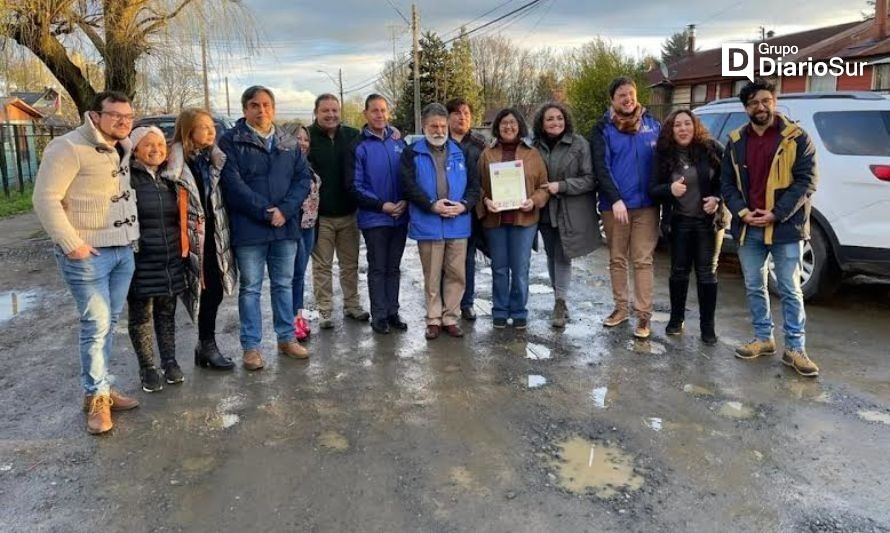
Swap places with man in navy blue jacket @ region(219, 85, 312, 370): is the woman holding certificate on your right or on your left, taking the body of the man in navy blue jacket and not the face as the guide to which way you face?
on your left

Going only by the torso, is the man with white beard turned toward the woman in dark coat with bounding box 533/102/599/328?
no

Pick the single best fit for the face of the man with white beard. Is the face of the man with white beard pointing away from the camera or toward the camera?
toward the camera

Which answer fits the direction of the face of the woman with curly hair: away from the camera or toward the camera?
toward the camera

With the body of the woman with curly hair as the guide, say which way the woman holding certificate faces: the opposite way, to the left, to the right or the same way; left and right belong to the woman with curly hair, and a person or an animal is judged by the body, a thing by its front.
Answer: the same way

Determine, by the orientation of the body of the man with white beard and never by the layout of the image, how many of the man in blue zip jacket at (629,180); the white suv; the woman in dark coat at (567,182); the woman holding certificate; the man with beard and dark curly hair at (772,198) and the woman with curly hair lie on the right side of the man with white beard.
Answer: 0

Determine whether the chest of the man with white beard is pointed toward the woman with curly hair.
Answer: no

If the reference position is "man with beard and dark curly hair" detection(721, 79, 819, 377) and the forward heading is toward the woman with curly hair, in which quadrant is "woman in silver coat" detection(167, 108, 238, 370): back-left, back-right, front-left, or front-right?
front-left

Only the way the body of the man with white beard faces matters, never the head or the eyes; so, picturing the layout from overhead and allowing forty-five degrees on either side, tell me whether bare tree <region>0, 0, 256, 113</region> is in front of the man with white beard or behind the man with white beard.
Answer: behind

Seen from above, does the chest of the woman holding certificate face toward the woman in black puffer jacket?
no

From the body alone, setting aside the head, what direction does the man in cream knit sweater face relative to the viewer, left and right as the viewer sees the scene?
facing the viewer and to the right of the viewer

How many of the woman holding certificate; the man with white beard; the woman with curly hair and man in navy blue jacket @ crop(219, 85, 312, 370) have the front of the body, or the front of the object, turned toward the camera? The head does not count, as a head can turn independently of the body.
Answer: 4

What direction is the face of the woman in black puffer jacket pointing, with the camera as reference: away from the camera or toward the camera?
toward the camera

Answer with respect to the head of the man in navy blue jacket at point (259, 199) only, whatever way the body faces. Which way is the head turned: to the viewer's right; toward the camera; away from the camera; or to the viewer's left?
toward the camera

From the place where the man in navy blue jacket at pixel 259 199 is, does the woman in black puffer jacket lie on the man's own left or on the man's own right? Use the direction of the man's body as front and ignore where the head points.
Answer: on the man's own right

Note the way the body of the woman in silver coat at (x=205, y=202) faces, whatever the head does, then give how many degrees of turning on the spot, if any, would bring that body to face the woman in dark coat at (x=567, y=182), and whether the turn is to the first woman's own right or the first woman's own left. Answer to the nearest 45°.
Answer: approximately 45° to the first woman's own left

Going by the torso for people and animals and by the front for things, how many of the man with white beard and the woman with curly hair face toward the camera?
2

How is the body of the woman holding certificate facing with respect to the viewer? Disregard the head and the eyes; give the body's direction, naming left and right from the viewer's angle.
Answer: facing the viewer

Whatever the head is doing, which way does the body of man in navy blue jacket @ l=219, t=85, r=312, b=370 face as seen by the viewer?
toward the camera

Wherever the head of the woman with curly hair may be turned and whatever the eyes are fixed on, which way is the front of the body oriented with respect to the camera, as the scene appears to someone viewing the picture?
toward the camera
